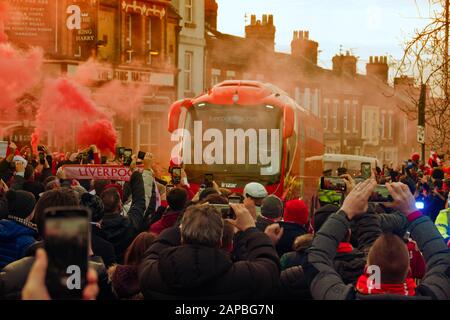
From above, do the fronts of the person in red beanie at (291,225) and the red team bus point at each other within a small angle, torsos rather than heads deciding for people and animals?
yes

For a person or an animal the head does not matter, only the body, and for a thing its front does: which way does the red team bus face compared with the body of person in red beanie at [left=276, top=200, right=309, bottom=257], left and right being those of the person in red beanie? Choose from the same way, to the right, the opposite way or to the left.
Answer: the opposite way

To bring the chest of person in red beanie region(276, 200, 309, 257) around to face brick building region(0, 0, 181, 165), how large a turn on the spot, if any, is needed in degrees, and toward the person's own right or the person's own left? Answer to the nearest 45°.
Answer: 0° — they already face it

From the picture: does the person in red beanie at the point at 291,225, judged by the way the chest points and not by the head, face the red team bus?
yes

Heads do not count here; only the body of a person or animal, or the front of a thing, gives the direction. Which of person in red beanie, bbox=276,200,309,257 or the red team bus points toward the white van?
the person in red beanie

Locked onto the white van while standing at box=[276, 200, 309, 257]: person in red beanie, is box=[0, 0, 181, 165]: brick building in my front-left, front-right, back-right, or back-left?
front-left

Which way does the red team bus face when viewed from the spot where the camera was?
facing the viewer

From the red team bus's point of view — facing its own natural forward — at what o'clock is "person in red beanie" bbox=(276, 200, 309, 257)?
The person in red beanie is roughly at 12 o'clock from the red team bus.

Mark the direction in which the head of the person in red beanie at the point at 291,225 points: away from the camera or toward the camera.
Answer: away from the camera

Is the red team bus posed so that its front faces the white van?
no

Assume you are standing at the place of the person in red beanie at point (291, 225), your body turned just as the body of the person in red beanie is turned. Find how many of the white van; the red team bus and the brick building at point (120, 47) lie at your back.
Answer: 0

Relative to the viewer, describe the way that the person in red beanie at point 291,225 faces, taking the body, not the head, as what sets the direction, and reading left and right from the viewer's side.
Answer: facing away from the viewer

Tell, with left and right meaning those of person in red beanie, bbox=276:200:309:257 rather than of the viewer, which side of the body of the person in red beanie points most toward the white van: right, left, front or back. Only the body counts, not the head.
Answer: front

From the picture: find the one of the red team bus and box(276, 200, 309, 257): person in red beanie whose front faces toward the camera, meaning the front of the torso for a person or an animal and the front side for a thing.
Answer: the red team bus

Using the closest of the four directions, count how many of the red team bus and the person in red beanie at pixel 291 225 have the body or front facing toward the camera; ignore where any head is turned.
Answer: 1
